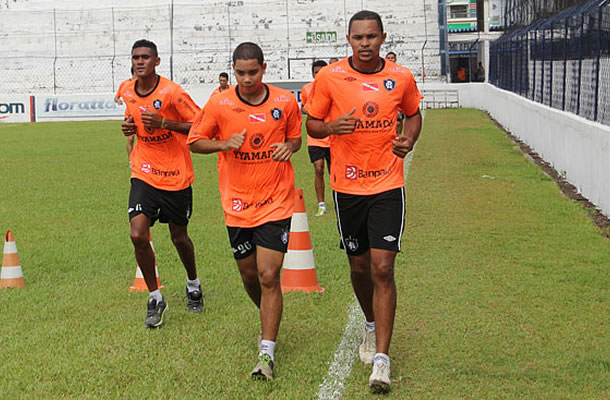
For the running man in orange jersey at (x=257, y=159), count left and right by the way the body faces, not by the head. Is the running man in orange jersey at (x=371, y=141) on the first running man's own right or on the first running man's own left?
on the first running man's own left

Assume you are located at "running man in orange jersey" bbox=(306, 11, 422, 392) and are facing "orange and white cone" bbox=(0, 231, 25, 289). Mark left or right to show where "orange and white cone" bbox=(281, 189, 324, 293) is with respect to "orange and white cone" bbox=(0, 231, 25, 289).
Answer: right

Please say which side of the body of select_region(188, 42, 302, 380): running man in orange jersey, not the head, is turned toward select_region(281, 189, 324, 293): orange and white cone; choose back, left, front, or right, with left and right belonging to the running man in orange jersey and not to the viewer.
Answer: back

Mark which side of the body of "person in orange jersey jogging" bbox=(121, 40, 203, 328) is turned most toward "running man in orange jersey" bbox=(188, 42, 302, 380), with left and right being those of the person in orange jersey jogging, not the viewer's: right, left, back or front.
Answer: left

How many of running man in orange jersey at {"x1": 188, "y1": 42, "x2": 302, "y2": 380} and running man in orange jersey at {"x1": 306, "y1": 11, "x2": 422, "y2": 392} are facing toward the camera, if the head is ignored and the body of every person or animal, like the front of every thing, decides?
2

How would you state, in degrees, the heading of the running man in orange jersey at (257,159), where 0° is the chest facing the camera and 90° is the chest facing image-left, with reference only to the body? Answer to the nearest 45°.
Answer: approximately 0°

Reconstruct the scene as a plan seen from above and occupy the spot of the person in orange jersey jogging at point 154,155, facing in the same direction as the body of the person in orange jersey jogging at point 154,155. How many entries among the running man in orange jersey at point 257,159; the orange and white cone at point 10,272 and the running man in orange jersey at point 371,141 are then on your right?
1

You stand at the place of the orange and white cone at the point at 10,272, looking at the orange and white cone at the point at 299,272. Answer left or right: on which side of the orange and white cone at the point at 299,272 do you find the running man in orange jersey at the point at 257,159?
right
